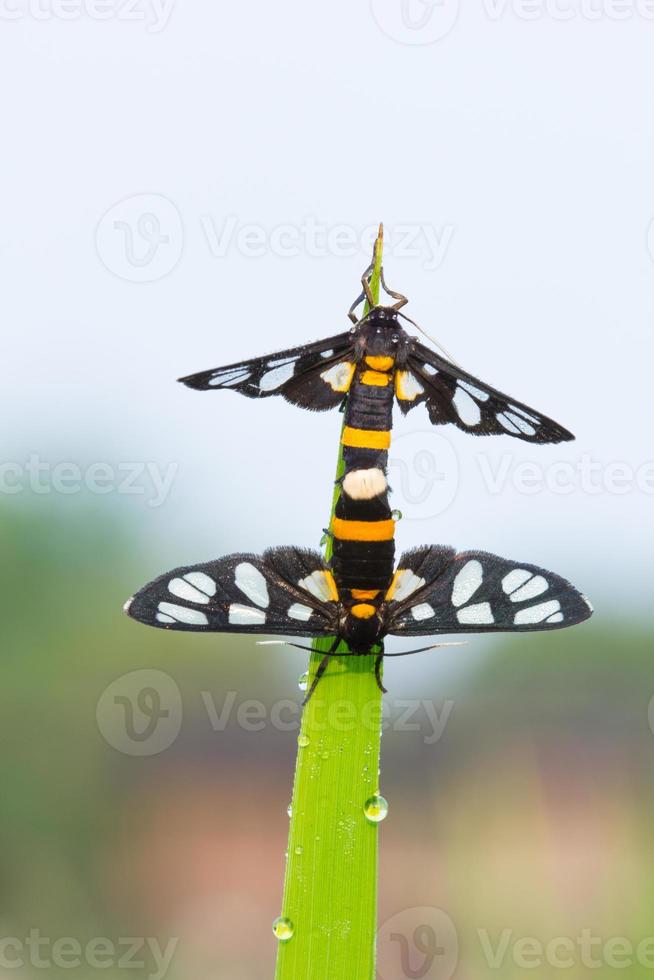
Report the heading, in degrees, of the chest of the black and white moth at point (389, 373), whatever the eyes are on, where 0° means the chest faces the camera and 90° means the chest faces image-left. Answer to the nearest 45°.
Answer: approximately 180°
